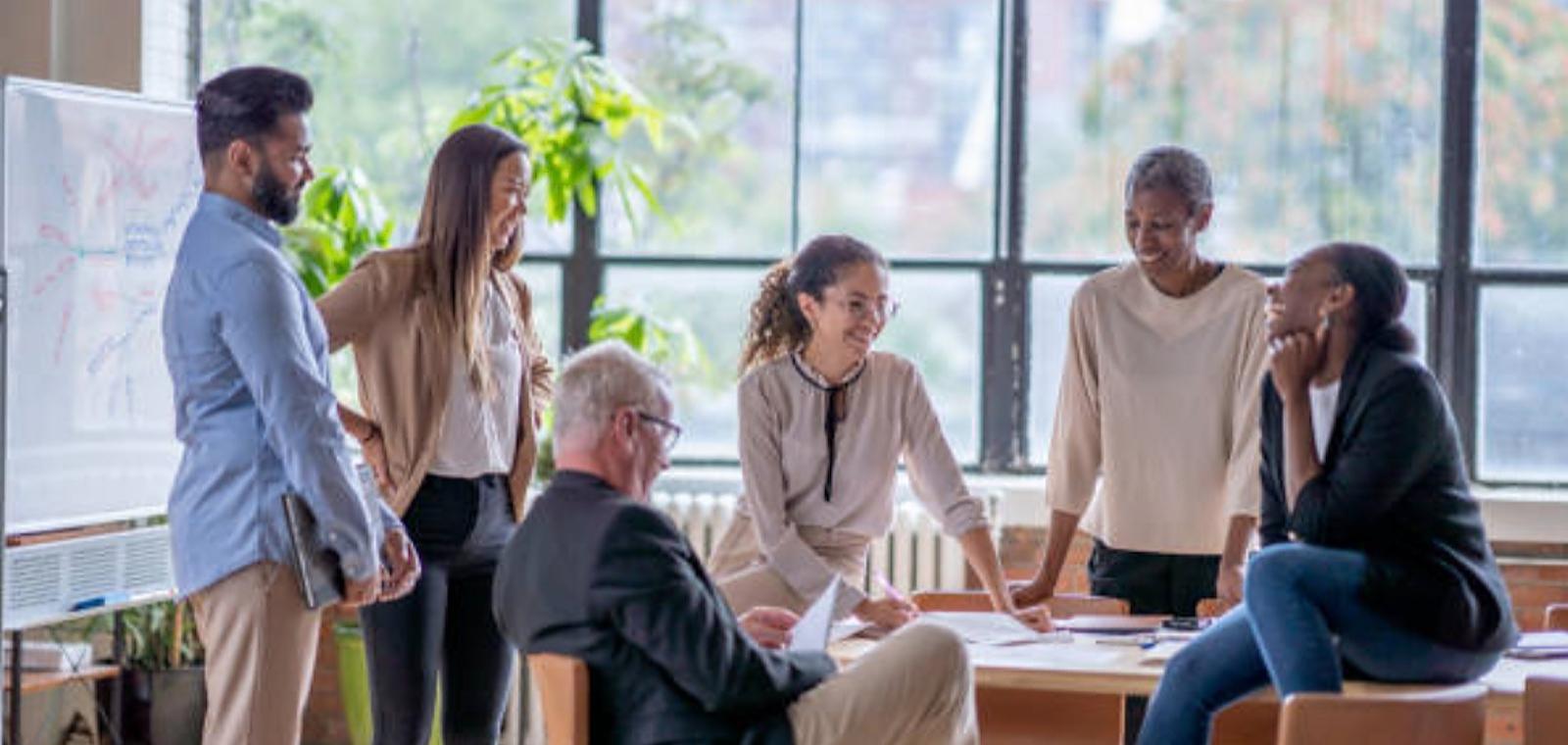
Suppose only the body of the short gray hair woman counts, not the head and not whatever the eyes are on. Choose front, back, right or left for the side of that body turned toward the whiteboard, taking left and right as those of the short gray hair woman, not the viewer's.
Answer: right

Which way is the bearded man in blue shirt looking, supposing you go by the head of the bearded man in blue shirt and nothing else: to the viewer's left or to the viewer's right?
to the viewer's right

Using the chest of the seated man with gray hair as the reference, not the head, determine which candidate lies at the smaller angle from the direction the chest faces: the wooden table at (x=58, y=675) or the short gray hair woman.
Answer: the short gray hair woman

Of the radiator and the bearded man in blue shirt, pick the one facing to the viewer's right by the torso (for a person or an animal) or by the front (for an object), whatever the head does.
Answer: the bearded man in blue shirt

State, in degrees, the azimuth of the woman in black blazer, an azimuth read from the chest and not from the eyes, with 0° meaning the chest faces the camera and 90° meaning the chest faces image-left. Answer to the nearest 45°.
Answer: approximately 45°

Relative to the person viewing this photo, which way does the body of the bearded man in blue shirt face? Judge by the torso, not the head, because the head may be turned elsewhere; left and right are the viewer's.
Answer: facing to the right of the viewer

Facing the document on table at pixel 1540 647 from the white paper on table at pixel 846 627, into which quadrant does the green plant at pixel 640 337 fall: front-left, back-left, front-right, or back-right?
back-left
